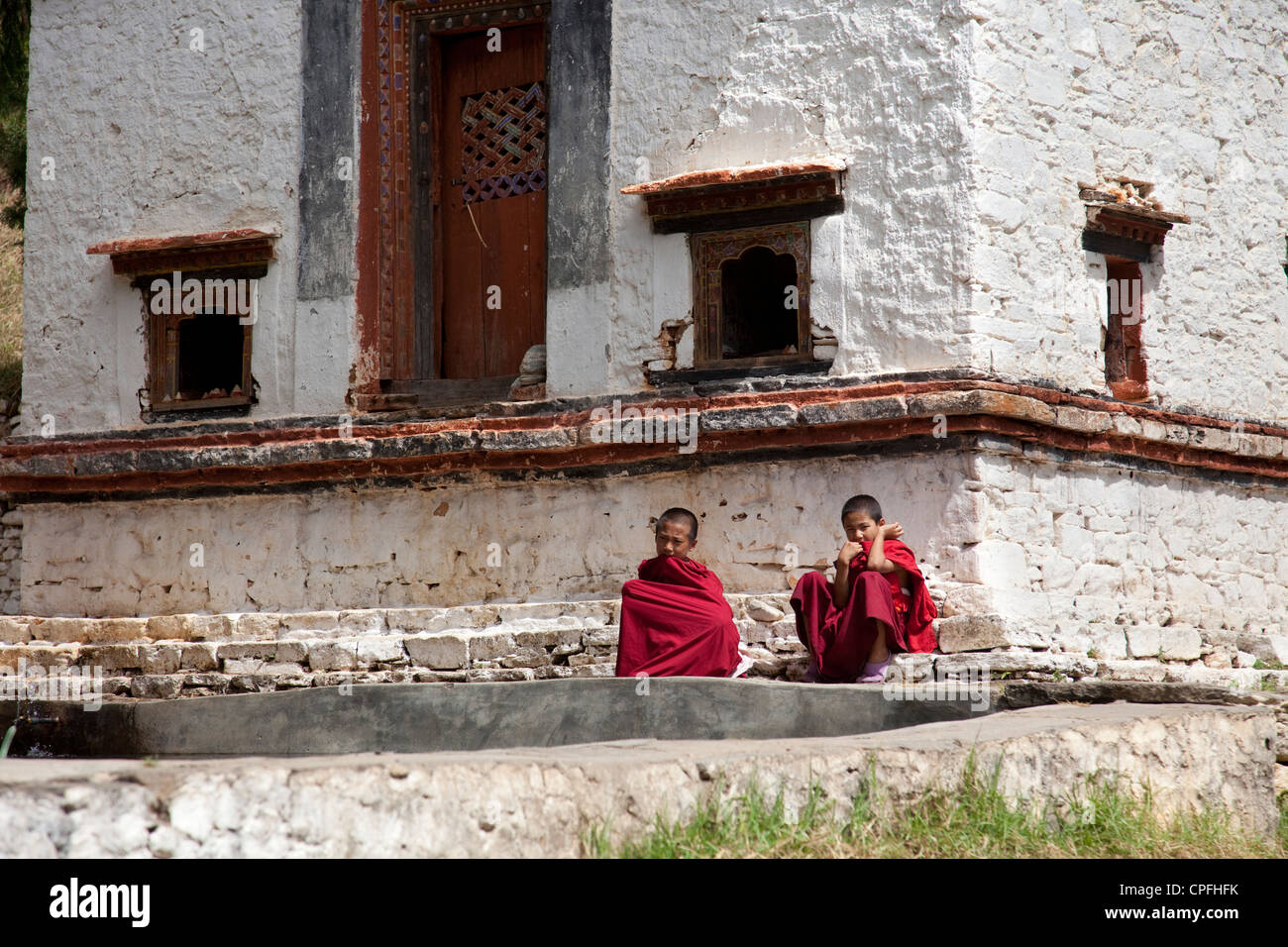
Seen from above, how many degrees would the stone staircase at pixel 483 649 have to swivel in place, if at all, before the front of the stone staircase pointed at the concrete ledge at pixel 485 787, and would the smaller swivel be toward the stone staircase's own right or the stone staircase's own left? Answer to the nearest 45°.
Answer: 0° — it already faces it

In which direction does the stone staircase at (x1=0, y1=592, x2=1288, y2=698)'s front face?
toward the camera

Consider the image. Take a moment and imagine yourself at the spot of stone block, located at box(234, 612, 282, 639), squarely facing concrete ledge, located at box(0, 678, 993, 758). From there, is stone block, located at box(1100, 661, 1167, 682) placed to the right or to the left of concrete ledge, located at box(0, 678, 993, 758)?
left

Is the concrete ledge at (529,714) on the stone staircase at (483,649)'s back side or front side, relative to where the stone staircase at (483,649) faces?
on the front side
